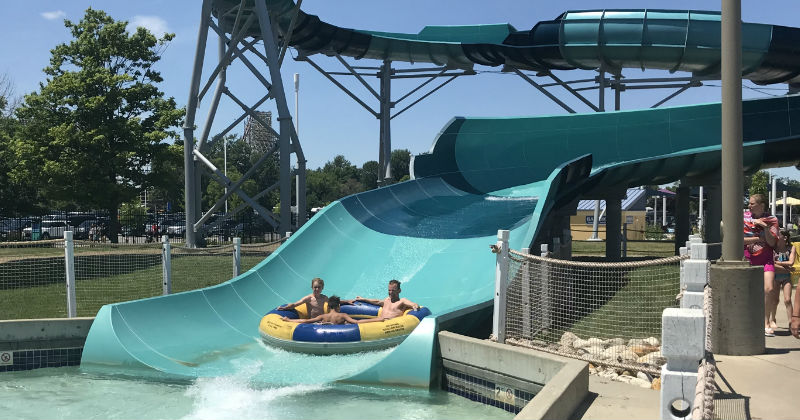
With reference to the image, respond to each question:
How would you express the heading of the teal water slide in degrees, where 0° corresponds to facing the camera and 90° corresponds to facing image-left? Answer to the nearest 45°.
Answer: approximately 45°

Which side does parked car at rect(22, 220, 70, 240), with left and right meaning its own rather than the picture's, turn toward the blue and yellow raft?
left

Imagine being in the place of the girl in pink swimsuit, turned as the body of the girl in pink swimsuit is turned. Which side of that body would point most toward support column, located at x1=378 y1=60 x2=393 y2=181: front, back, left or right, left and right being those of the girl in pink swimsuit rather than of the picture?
right

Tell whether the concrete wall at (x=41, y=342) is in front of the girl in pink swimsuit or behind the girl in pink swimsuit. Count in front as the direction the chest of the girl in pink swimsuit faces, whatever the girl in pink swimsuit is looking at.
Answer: in front

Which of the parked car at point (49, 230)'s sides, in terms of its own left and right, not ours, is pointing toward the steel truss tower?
left

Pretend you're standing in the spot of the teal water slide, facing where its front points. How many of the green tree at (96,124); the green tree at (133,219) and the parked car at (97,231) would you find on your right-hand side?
3

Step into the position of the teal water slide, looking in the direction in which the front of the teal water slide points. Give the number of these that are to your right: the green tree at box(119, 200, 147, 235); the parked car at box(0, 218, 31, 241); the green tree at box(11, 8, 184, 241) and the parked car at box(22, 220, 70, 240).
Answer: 4

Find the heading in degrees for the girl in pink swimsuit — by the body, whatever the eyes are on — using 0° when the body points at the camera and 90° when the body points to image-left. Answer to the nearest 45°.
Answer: approximately 45°

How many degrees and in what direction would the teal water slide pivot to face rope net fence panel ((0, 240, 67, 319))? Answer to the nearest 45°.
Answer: approximately 45° to its right
